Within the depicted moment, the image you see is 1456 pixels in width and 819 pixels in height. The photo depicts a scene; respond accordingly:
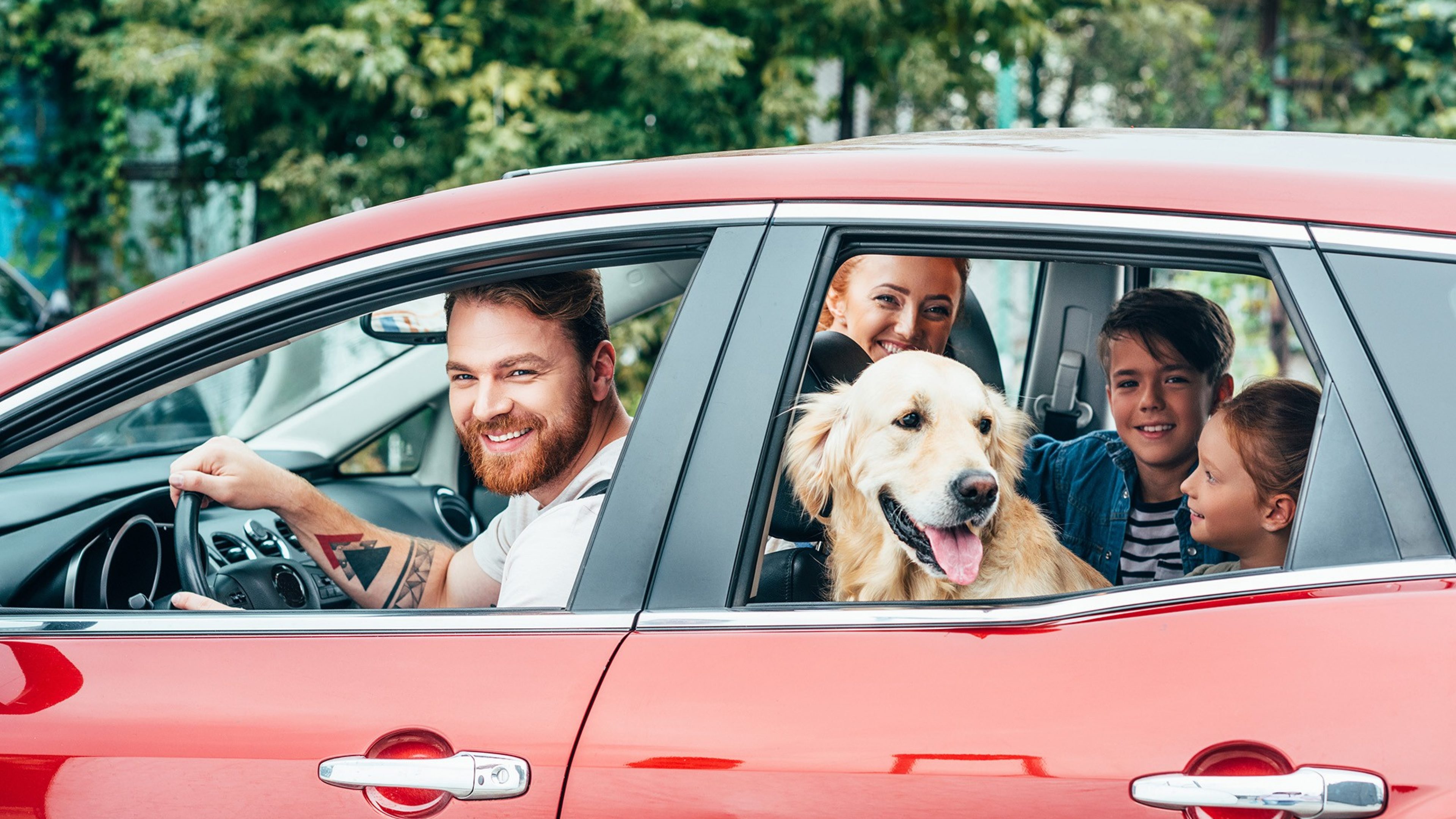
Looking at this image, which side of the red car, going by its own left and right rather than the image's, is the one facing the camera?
left

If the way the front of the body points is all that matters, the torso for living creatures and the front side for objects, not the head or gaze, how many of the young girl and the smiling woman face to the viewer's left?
1

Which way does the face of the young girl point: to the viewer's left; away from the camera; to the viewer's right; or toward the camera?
to the viewer's left

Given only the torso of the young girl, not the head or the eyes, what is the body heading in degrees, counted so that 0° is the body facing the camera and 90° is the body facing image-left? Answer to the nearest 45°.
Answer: approximately 90°
